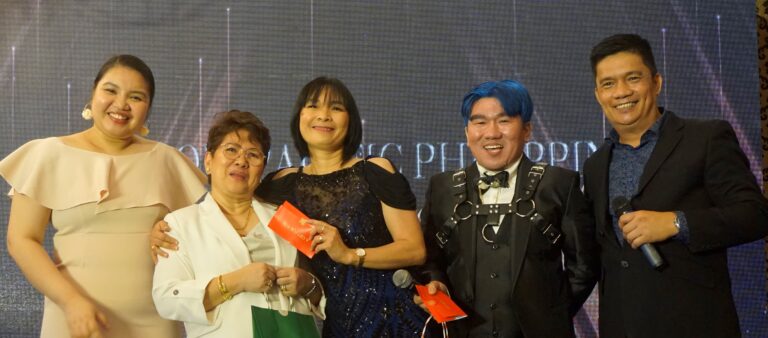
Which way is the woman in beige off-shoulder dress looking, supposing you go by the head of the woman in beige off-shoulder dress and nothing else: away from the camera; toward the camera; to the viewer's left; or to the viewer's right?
toward the camera

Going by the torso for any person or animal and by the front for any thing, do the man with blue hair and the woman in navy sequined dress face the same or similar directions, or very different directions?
same or similar directions

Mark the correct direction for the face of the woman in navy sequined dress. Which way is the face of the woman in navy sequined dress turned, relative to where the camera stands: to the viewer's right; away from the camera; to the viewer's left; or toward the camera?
toward the camera

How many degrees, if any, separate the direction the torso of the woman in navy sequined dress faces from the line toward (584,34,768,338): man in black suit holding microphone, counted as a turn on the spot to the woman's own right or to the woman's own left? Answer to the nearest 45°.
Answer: approximately 90° to the woman's own left

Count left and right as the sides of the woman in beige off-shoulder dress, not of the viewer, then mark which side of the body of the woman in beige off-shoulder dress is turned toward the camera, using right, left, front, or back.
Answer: front

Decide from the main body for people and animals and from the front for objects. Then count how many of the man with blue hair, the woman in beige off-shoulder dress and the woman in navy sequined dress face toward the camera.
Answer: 3

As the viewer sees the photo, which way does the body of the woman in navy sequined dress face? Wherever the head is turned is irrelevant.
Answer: toward the camera

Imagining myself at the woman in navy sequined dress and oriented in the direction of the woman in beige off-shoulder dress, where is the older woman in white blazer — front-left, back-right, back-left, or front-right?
front-left

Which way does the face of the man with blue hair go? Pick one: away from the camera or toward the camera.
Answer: toward the camera

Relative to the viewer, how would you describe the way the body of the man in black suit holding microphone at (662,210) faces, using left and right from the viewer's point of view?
facing the viewer and to the left of the viewer

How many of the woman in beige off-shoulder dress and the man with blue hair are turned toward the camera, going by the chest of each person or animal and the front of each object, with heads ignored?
2
